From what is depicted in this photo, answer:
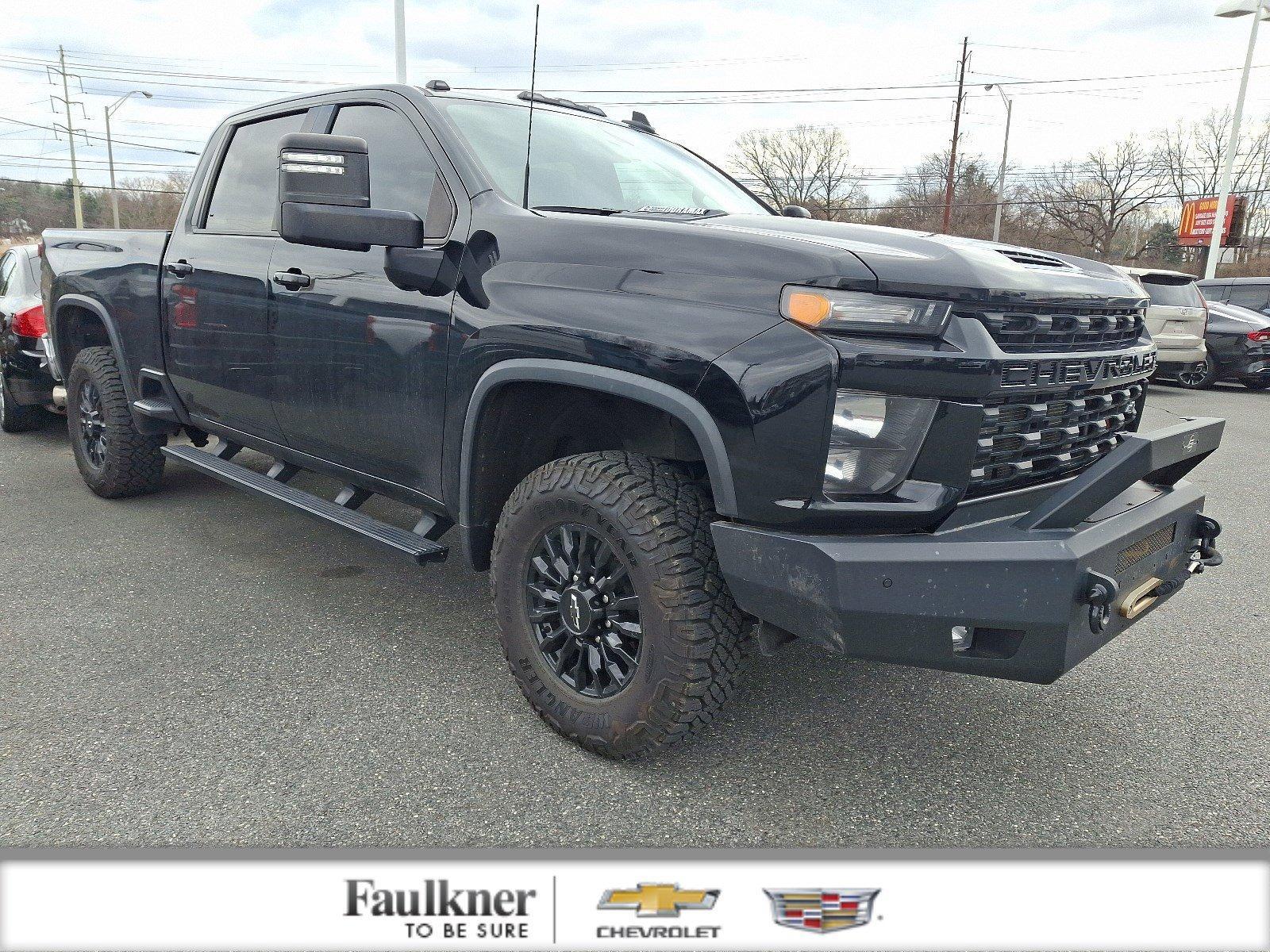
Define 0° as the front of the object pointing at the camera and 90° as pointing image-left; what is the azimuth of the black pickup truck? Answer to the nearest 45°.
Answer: approximately 315°

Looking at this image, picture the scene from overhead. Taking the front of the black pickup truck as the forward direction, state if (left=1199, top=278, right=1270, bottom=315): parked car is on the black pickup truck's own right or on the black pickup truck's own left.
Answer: on the black pickup truck's own left

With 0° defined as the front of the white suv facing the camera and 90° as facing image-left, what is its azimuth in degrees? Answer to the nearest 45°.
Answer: approximately 135°

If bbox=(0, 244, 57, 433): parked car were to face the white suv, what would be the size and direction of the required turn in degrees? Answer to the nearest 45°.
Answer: approximately 135° to its right

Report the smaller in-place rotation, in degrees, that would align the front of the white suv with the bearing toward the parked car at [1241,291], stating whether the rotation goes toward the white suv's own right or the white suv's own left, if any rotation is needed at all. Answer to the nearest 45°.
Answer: approximately 45° to the white suv's own right

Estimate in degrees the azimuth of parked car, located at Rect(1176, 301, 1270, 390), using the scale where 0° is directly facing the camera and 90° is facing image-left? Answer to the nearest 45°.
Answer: approximately 135°

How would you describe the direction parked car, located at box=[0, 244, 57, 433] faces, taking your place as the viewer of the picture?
facing away from the viewer and to the left of the viewer

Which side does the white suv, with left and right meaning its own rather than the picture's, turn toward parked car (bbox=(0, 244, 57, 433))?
left

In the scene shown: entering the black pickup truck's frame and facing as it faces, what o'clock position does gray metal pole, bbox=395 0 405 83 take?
The gray metal pole is roughly at 7 o'clock from the black pickup truck.

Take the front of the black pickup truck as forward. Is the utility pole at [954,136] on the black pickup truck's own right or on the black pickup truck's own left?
on the black pickup truck's own left

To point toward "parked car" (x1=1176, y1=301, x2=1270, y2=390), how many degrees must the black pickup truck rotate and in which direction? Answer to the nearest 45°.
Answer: approximately 90° to its left

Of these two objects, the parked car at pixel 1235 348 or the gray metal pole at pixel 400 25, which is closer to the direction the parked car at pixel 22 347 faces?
the gray metal pole

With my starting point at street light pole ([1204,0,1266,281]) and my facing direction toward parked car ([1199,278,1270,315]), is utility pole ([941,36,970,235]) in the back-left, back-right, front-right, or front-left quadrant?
back-right
